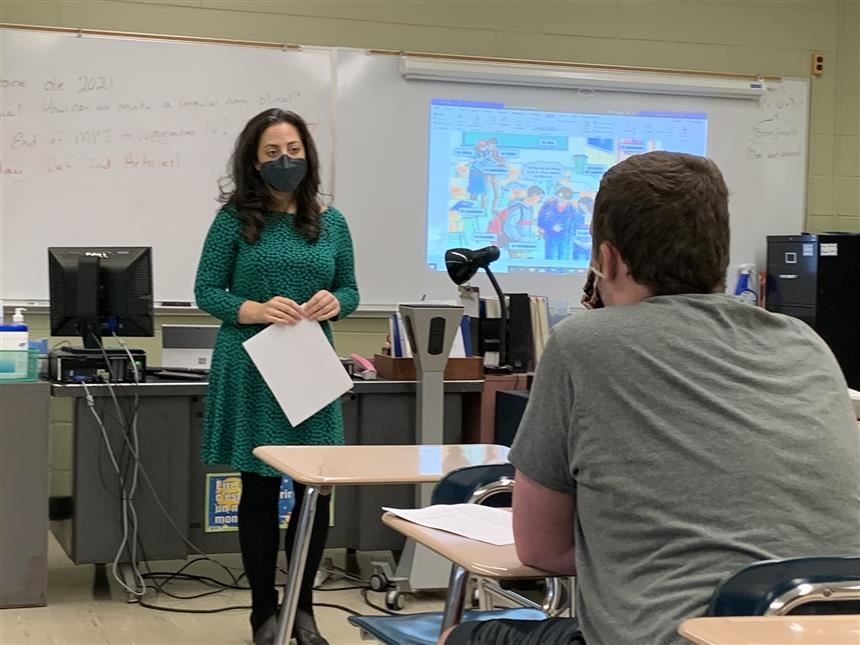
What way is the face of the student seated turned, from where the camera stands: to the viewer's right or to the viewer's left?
to the viewer's left

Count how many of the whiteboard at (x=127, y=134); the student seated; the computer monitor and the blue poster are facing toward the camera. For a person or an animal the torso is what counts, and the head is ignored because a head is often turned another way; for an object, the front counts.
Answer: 2

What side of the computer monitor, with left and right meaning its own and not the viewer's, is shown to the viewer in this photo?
back

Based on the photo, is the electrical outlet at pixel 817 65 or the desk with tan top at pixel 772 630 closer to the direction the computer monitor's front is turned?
the electrical outlet

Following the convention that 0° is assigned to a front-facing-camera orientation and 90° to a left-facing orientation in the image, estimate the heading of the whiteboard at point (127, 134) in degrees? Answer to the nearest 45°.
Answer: approximately 0°

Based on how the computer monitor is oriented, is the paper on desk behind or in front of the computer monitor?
behind

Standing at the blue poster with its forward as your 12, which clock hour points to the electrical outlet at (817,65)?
The electrical outlet is roughly at 8 o'clock from the blue poster.

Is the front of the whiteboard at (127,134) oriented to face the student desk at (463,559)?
yes

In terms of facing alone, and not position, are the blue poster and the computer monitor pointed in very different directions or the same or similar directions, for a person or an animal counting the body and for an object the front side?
very different directions

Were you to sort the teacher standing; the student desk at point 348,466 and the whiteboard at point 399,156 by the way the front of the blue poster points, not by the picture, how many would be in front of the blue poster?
2

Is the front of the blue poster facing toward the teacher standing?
yes

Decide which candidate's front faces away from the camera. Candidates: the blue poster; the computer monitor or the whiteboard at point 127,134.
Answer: the computer monitor

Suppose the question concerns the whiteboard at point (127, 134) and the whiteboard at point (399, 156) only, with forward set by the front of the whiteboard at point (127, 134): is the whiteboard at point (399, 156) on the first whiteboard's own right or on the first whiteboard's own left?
on the first whiteboard's own left

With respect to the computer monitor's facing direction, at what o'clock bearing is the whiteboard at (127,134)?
The whiteboard is roughly at 12 o'clock from the computer monitor.
